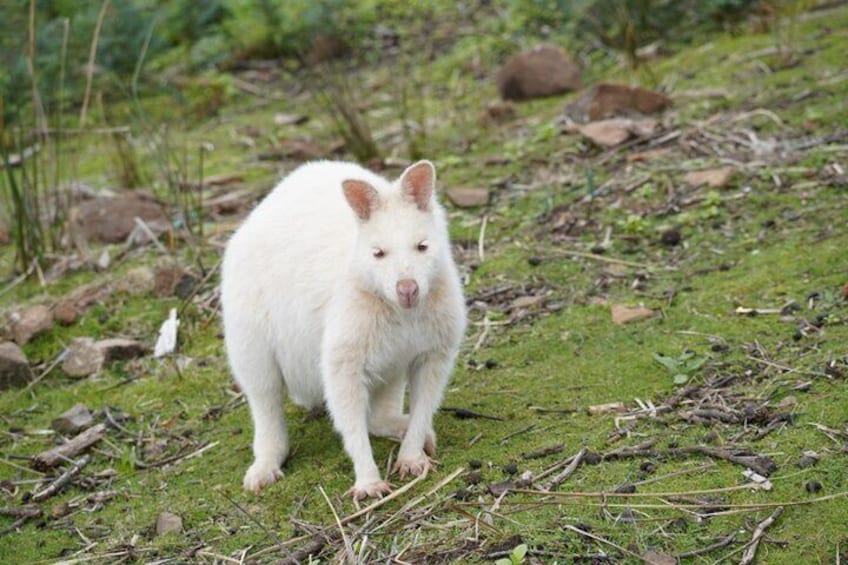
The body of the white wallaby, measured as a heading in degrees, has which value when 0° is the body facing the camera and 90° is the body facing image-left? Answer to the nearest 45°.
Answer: approximately 315°

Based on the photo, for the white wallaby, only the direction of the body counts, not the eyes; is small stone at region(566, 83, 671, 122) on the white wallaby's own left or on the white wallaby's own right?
on the white wallaby's own left

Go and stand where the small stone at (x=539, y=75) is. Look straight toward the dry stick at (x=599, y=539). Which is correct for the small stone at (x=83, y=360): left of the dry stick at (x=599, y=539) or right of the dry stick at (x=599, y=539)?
right

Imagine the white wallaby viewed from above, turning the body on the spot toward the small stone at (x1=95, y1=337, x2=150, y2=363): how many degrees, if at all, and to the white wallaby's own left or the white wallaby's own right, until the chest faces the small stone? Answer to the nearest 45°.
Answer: approximately 180°
